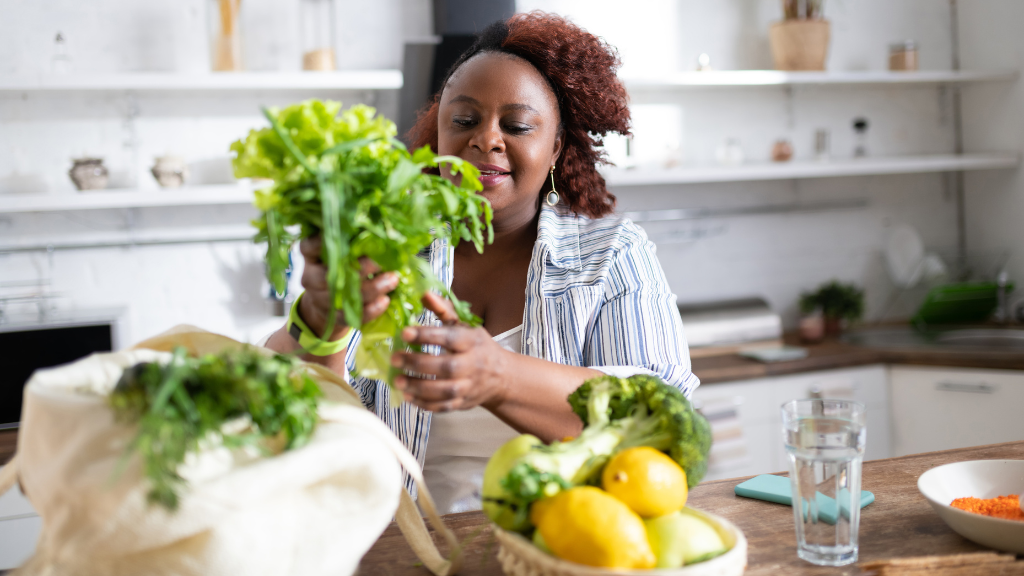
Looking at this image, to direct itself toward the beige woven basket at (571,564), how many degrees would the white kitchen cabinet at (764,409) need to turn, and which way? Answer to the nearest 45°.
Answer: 0° — it already faces it

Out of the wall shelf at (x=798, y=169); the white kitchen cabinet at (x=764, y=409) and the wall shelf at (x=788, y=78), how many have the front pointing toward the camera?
3

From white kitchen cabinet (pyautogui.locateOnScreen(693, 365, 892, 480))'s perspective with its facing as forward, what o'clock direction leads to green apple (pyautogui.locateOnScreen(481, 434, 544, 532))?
The green apple is roughly at 12 o'clock from the white kitchen cabinet.

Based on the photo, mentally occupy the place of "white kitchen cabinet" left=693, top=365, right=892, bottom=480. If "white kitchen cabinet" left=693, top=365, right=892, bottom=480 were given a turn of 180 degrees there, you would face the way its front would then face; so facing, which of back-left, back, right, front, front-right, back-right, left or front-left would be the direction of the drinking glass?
back

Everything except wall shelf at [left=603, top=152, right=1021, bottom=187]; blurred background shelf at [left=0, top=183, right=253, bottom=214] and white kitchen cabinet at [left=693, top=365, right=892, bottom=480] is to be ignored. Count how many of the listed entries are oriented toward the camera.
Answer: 3

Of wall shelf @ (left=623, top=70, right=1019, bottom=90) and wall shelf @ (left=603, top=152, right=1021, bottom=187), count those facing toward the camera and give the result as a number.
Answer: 2

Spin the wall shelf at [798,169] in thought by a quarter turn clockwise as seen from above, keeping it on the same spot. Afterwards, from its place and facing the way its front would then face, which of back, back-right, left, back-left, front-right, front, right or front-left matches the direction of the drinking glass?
left

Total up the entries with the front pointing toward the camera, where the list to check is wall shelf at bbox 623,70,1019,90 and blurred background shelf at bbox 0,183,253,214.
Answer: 2

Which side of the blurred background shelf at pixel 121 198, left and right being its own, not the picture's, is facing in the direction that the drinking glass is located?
front

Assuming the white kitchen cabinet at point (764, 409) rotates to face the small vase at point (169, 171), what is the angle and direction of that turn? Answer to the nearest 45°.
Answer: approximately 90° to its right

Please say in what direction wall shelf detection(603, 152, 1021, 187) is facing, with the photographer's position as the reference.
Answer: facing the viewer

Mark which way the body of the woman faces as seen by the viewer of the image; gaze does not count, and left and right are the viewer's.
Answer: facing the viewer and to the left of the viewer

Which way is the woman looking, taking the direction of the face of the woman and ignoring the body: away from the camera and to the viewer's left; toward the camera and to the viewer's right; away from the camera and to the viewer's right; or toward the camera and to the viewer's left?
toward the camera and to the viewer's left

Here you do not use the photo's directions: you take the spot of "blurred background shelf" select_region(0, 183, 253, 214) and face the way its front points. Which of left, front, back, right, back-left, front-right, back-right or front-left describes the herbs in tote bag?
front

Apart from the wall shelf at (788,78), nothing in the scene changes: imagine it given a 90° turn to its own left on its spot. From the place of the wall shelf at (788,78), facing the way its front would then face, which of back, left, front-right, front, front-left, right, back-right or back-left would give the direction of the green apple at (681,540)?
right

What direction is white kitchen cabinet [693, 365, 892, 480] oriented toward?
toward the camera
